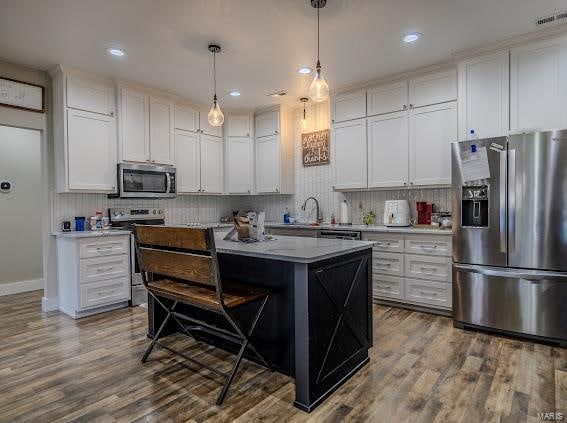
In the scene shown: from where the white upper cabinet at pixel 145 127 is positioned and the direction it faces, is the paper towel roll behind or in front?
in front

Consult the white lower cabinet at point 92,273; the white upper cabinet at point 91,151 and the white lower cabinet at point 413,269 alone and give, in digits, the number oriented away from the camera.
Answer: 0

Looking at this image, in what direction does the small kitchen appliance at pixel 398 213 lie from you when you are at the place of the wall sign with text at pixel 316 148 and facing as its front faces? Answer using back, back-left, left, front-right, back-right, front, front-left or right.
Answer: left

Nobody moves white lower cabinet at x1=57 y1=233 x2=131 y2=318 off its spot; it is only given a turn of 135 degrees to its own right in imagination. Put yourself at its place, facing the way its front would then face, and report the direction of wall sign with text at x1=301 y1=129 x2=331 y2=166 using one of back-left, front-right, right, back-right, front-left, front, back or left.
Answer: back

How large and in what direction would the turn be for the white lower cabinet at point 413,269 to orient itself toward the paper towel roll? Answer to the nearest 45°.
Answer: approximately 90° to its right

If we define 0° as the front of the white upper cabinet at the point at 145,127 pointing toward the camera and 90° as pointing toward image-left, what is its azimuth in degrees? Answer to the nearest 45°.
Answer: approximately 315°

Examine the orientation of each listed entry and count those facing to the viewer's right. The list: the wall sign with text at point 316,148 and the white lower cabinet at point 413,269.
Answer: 0

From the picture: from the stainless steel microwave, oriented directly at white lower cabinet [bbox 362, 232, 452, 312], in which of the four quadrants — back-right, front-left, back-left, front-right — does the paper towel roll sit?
front-left

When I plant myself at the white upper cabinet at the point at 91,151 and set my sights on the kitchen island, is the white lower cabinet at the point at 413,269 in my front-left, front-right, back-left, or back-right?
front-left

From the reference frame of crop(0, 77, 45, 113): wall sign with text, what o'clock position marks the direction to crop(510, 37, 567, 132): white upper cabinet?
The white upper cabinet is roughly at 12 o'clock from the wall sign with text.

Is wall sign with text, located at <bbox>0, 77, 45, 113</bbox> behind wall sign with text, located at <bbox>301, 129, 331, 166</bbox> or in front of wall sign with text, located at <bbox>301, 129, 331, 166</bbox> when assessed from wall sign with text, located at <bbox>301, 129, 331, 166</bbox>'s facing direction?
in front

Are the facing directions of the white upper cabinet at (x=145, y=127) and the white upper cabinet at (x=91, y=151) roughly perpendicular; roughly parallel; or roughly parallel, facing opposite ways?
roughly parallel

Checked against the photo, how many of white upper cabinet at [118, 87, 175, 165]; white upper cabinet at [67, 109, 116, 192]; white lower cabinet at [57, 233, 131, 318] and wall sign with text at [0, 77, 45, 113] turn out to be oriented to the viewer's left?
0

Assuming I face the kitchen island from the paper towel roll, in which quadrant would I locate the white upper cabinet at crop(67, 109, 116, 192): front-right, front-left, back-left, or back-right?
front-right

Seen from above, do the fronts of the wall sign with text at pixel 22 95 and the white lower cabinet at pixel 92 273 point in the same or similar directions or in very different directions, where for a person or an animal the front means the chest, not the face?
same or similar directions
